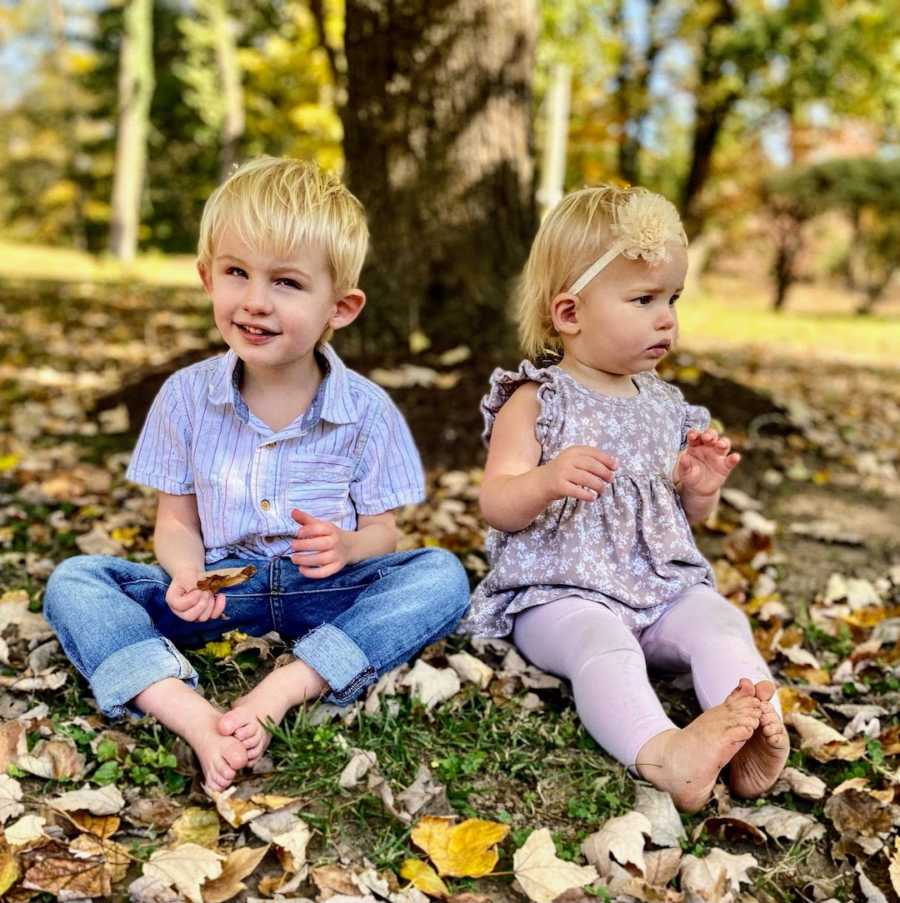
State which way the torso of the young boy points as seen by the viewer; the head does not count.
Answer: toward the camera

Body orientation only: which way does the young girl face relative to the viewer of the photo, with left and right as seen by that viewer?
facing the viewer and to the right of the viewer

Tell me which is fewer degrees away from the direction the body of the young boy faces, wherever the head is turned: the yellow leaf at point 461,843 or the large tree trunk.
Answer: the yellow leaf

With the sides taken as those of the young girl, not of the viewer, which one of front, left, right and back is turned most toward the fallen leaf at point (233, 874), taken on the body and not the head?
right

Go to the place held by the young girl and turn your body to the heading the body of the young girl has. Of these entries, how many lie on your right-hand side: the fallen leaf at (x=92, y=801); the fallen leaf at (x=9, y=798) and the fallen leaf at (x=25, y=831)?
3

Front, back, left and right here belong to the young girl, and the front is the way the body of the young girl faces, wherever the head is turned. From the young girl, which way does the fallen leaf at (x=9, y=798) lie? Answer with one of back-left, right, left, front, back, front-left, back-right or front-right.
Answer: right

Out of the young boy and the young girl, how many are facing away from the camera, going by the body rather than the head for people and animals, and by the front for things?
0

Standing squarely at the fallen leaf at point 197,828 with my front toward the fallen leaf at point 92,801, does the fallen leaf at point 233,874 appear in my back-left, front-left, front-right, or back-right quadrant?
back-left

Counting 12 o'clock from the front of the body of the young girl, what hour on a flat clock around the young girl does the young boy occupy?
The young boy is roughly at 4 o'clock from the young girl.

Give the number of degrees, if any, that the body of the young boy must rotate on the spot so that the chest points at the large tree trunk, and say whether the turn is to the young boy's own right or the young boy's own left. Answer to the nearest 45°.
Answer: approximately 180°

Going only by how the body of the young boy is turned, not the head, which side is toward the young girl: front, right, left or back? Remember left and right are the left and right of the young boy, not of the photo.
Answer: left
